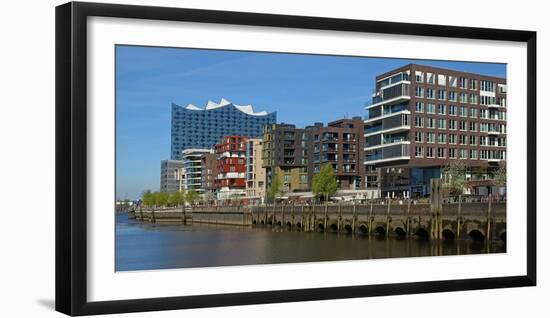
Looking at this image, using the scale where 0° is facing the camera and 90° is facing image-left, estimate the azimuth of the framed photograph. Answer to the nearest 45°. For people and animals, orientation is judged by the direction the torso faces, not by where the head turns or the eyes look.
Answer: approximately 315°
